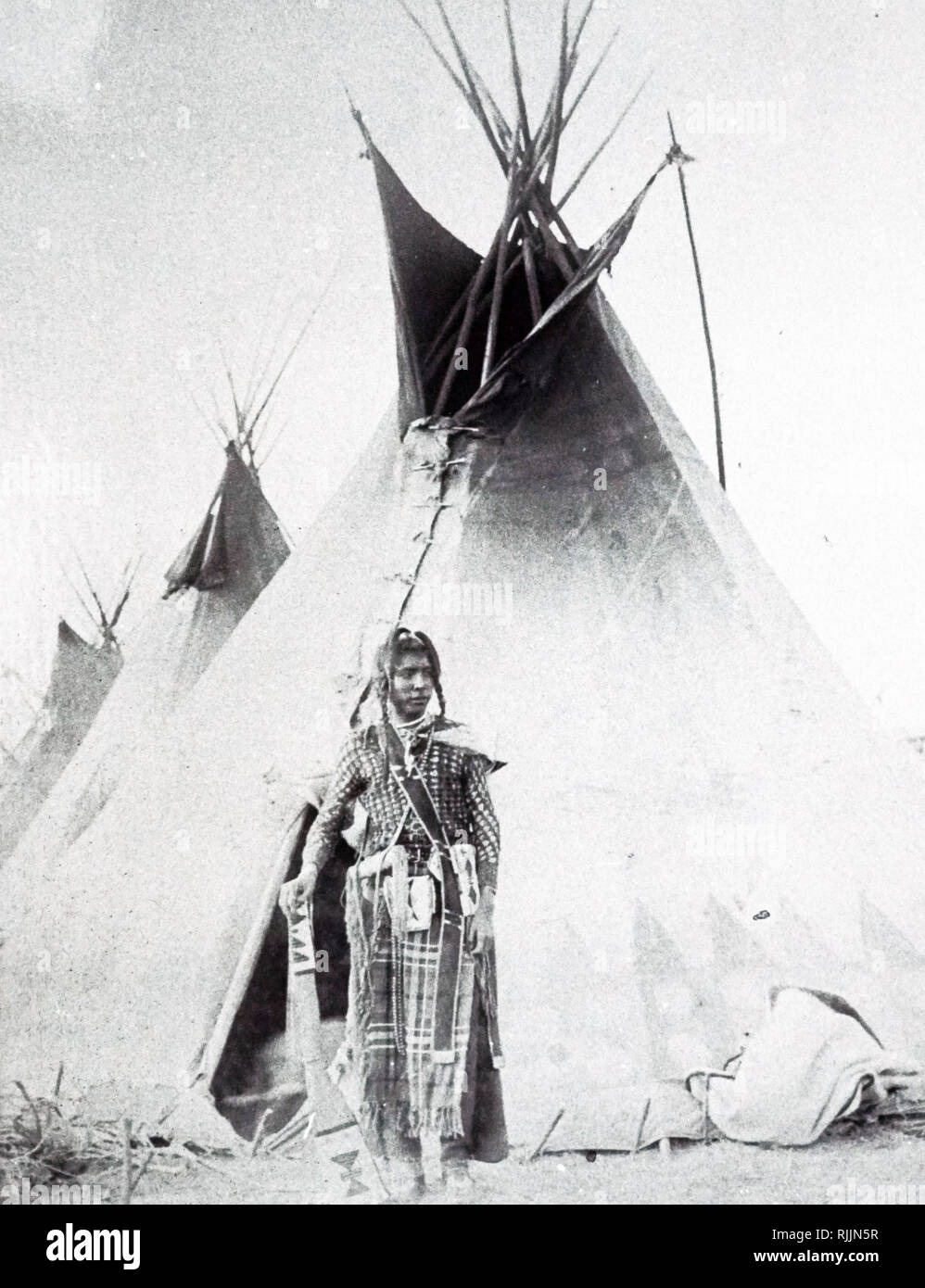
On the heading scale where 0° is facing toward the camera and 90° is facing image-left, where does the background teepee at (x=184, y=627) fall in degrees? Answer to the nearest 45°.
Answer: approximately 45°

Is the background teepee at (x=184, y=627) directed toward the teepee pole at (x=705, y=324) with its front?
no

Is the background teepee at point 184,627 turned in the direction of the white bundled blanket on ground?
no
